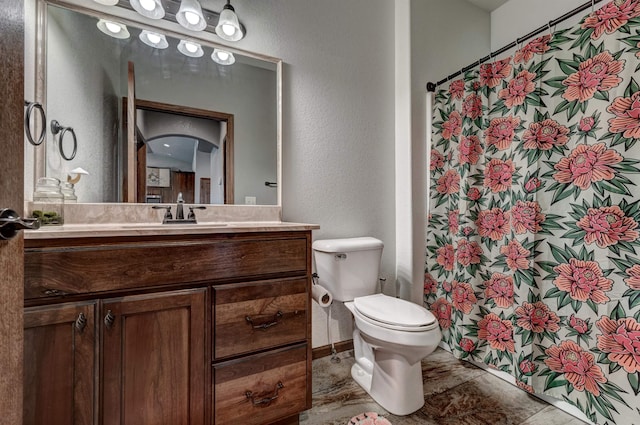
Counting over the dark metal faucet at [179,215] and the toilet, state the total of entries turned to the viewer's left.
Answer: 0

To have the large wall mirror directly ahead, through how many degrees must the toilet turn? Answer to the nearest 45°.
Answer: approximately 135° to its right

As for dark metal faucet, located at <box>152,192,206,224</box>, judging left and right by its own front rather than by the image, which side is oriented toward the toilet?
left

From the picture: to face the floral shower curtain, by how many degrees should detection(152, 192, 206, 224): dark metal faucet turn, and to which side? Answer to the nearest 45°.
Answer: approximately 45° to its left

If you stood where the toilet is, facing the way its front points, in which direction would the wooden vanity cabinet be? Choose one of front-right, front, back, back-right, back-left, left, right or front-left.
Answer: right

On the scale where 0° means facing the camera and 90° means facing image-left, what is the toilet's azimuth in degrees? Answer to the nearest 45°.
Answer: approximately 315°

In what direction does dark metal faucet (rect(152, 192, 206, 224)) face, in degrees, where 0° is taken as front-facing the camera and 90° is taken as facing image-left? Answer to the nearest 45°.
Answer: approximately 0°

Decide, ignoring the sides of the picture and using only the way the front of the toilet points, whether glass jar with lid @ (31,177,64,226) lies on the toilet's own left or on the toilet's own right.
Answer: on the toilet's own right
